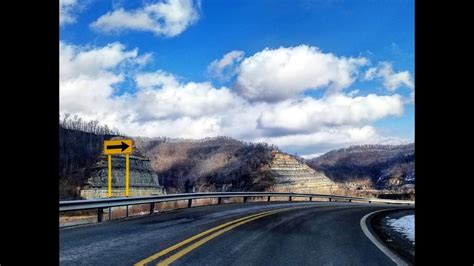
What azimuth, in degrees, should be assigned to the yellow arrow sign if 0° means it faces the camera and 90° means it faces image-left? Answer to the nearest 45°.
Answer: approximately 0°
